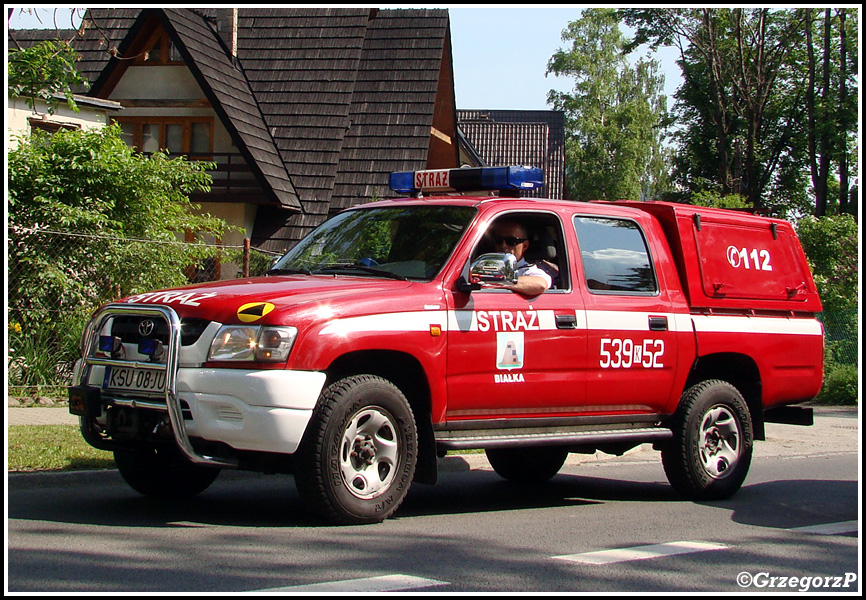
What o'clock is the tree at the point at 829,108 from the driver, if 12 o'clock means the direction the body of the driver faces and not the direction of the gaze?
The tree is roughly at 5 o'clock from the driver.

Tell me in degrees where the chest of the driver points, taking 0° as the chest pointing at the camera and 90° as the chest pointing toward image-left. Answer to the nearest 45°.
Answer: approximately 45°

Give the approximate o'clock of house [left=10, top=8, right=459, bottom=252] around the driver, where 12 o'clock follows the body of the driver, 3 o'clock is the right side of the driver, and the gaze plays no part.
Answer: The house is roughly at 4 o'clock from the driver.

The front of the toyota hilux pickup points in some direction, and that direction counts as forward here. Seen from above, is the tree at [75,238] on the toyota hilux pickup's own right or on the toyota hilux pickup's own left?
on the toyota hilux pickup's own right

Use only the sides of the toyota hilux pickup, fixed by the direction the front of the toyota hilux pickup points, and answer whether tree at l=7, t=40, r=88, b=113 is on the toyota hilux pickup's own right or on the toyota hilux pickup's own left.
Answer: on the toyota hilux pickup's own right

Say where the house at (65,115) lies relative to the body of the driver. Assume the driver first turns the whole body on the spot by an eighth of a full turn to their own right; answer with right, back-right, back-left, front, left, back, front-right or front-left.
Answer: front-right

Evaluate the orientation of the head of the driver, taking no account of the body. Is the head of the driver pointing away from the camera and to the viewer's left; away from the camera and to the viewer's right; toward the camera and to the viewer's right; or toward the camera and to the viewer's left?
toward the camera and to the viewer's left

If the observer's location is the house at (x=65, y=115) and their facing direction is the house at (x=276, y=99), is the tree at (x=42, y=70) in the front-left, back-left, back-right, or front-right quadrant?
back-right

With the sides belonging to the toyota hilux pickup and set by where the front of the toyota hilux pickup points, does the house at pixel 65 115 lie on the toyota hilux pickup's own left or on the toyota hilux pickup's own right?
on the toyota hilux pickup's own right

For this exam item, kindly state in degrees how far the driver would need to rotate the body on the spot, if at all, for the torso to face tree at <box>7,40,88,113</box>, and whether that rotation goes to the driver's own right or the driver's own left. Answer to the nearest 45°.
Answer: approximately 45° to the driver's own right

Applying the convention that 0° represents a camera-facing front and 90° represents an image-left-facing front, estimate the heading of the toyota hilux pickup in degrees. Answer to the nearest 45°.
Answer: approximately 45°

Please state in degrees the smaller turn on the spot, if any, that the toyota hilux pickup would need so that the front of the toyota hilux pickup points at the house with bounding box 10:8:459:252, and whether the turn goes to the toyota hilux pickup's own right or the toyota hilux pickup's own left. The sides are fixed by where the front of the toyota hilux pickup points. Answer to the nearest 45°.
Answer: approximately 135° to the toyota hilux pickup's own right

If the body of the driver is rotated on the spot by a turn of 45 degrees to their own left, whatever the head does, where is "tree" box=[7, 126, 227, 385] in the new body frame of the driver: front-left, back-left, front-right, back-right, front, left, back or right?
back-right
